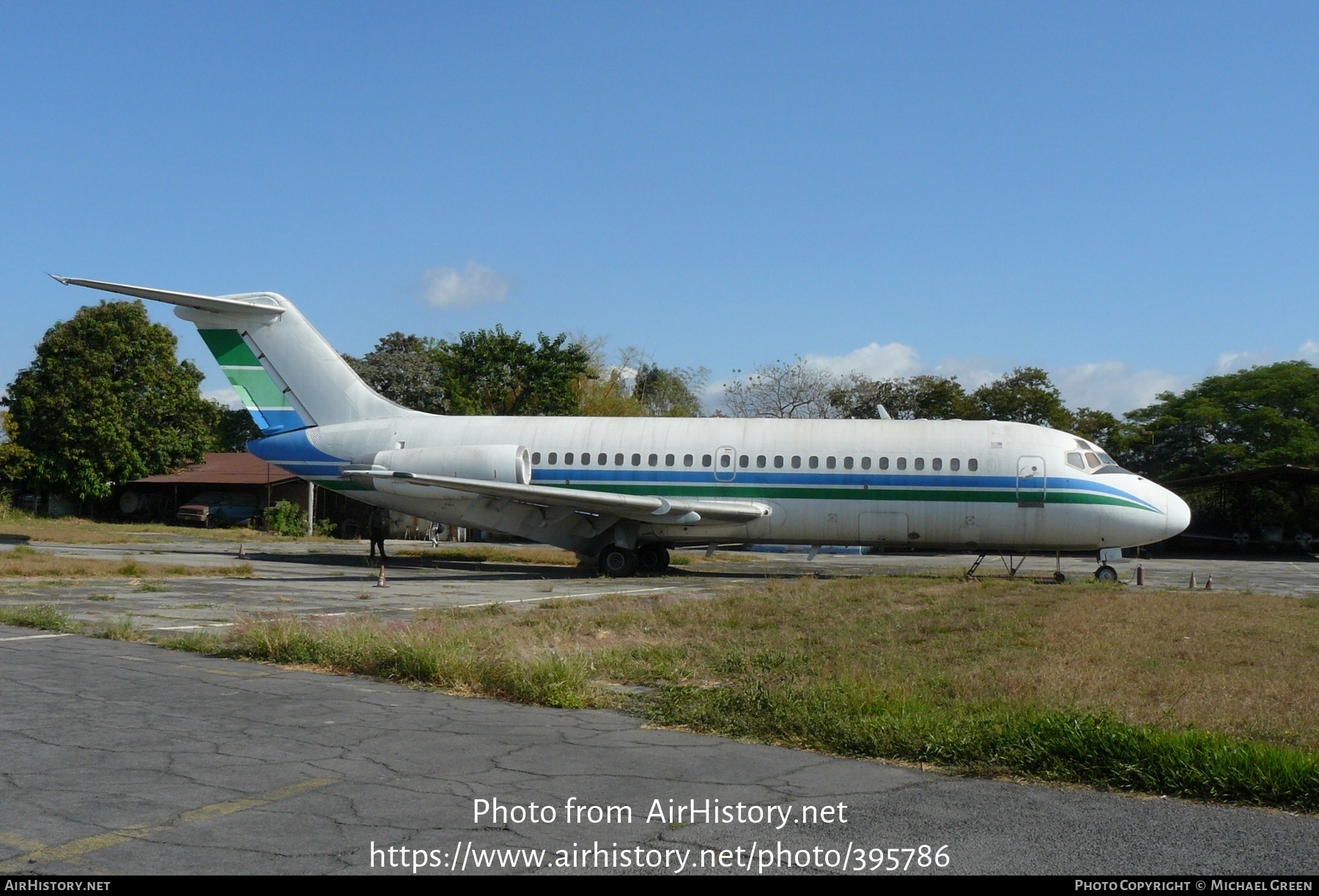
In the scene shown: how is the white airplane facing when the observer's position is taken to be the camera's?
facing to the right of the viewer
